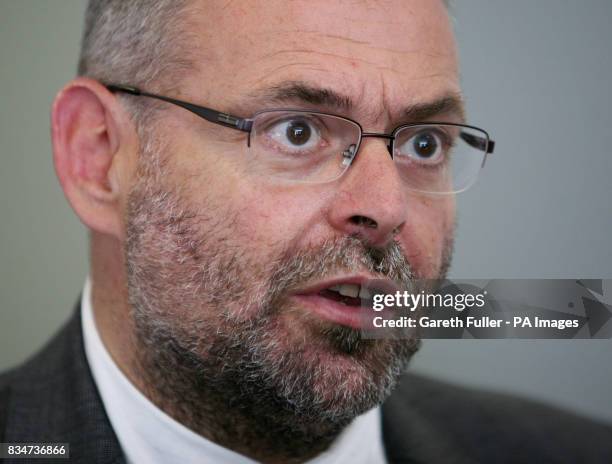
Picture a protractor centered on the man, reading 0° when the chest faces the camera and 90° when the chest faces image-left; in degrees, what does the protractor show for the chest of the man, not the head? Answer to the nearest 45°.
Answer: approximately 315°

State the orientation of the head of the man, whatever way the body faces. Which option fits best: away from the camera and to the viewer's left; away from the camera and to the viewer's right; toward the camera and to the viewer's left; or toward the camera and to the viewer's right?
toward the camera and to the viewer's right
